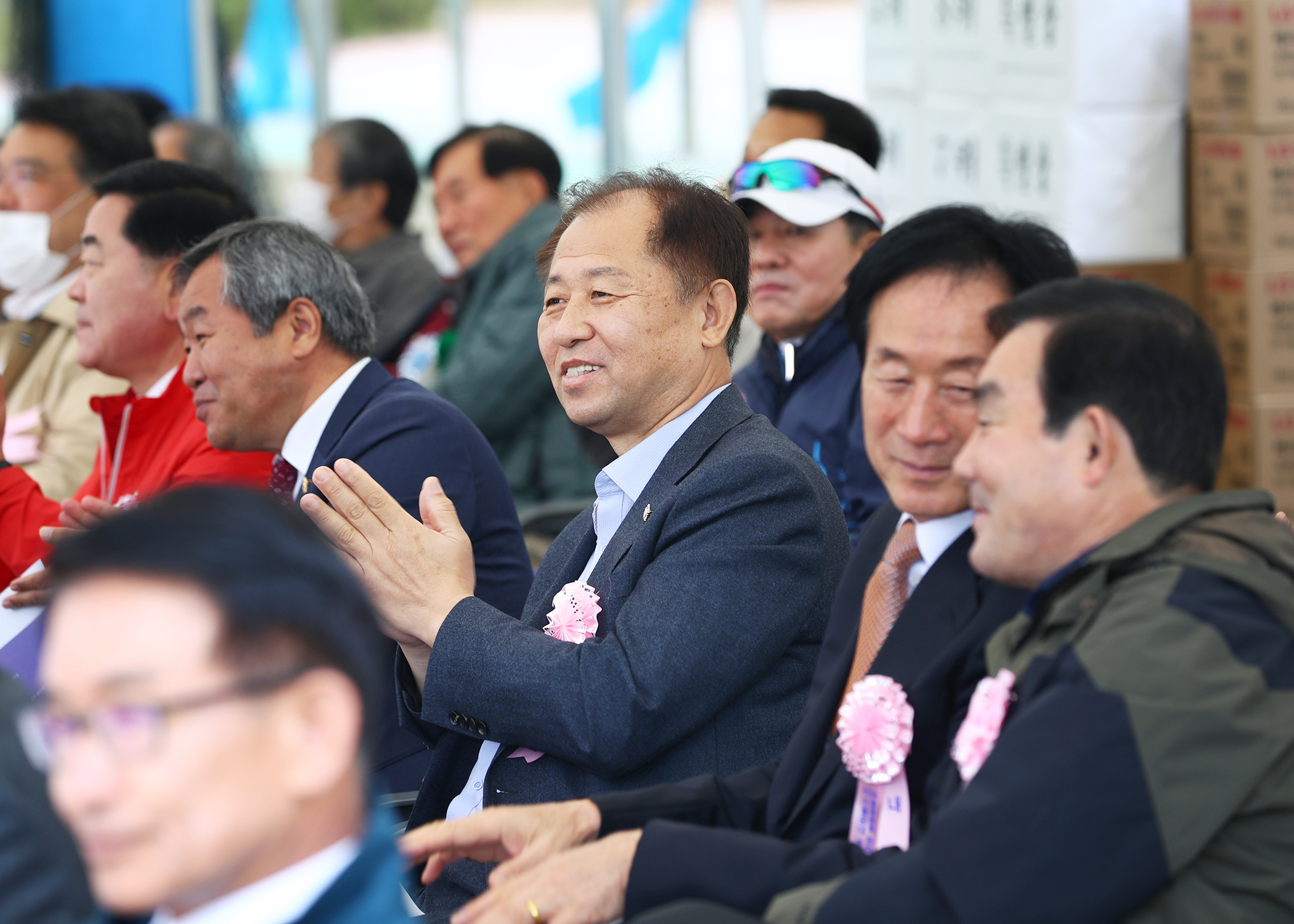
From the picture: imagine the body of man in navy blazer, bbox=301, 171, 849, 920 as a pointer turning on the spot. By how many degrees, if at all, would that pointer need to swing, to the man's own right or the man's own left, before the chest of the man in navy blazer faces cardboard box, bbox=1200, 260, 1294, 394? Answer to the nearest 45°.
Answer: approximately 180°

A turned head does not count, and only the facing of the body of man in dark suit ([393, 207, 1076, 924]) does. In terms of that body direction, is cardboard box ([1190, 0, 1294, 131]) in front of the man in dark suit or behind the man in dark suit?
behind

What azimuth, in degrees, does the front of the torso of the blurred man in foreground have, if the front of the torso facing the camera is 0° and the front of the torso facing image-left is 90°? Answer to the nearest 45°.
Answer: approximately 45°

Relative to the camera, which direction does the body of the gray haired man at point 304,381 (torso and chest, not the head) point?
to the viewer's left

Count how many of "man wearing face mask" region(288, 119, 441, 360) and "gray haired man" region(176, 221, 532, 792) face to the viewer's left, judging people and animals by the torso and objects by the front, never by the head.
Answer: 2

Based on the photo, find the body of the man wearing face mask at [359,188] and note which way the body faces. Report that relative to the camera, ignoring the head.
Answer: to the viewer's left

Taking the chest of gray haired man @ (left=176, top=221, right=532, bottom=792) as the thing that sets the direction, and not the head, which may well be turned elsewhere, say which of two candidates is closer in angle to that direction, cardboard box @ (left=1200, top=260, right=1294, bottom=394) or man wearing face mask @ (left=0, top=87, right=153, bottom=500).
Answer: the man wearing face mask

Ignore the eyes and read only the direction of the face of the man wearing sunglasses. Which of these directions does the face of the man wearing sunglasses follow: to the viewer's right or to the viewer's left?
to the viewer's left

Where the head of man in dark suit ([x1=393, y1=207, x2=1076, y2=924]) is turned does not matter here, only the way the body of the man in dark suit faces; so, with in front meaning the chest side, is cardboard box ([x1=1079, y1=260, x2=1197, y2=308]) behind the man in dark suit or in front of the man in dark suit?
behind
